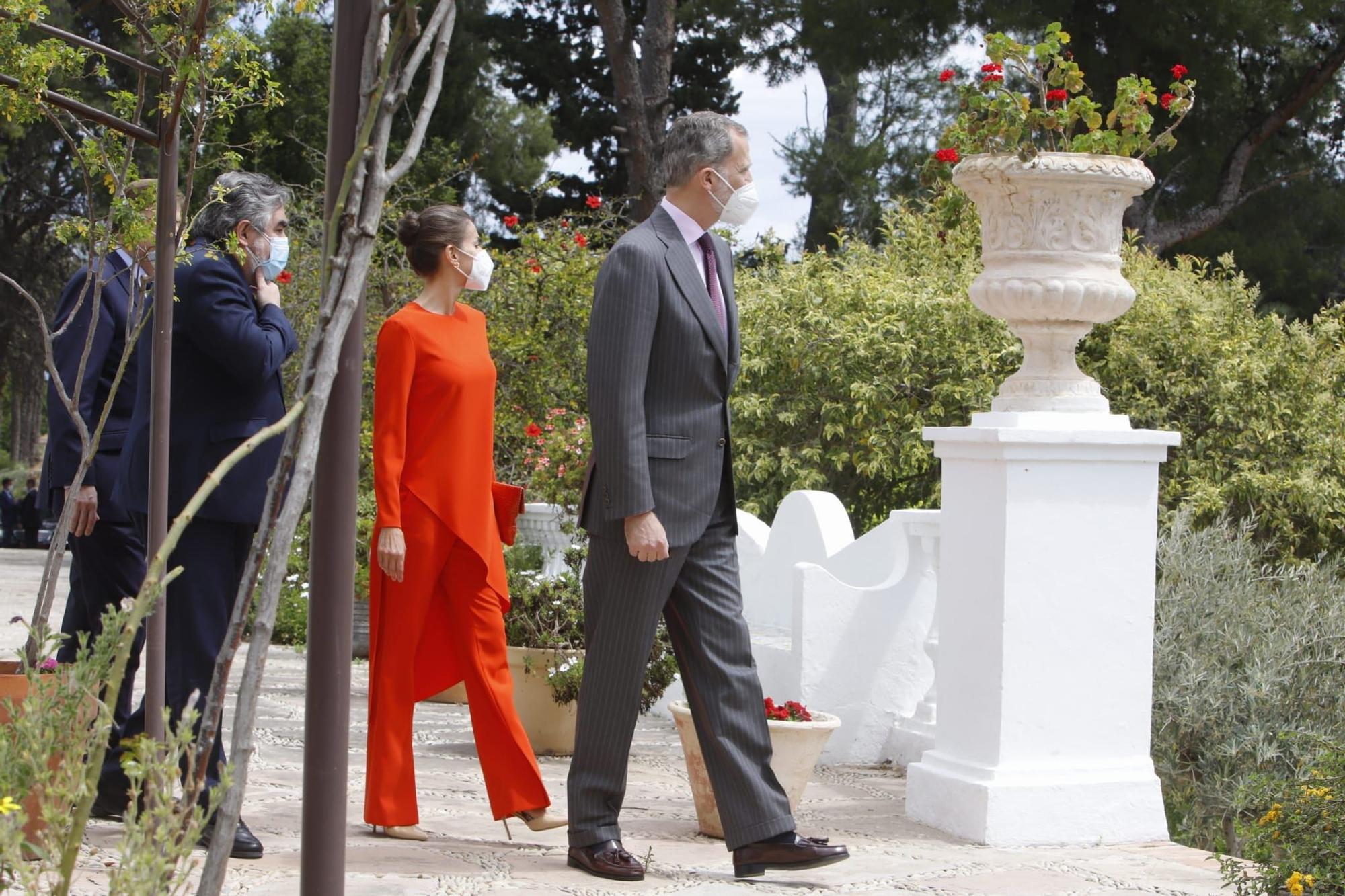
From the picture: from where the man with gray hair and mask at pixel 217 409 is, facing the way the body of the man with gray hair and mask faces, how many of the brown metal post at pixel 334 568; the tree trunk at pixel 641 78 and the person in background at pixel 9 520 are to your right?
1

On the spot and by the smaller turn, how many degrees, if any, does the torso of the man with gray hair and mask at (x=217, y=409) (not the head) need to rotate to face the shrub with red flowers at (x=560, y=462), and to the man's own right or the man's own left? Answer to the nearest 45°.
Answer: approximately 45° to the man's own left

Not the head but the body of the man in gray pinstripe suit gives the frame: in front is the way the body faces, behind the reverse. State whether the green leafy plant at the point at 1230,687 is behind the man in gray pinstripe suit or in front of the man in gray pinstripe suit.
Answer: in front

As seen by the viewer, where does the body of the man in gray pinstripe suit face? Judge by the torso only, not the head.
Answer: to the viewer's right

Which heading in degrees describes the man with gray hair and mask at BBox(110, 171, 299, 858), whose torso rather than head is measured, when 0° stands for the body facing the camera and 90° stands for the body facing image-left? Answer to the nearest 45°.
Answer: approximately 270°

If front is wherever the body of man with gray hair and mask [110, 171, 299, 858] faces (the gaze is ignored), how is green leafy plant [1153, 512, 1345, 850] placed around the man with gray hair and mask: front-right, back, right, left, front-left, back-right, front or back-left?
front

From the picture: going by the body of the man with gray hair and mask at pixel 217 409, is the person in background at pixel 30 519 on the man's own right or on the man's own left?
on the man's own left

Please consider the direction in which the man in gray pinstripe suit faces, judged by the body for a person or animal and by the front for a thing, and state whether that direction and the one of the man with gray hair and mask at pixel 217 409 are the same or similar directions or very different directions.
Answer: same or similar directions

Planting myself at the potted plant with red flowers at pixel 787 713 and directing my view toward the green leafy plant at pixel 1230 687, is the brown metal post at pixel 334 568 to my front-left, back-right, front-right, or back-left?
back-right

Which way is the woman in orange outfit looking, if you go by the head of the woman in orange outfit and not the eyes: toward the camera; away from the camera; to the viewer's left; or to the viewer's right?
to the viewer's right

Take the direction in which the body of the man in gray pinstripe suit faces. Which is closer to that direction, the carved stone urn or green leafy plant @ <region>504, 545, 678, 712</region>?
the carved stone urn
